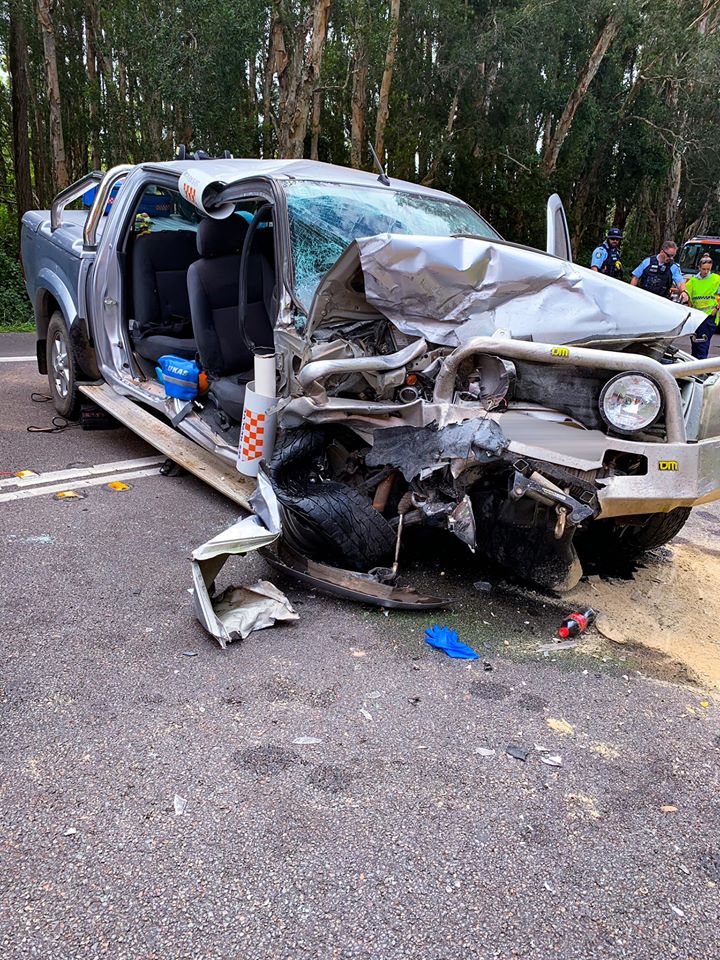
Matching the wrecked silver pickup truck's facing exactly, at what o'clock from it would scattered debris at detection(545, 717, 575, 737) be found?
The scattered debris is roughly at 1 o'clock from the wrecked silver pickup truck.

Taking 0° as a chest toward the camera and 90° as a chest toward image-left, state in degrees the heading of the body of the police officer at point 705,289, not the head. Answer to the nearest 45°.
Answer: approximately 0°

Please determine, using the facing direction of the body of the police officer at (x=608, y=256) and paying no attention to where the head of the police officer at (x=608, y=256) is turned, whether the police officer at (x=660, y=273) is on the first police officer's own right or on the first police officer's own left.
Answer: on the first police officer's own left

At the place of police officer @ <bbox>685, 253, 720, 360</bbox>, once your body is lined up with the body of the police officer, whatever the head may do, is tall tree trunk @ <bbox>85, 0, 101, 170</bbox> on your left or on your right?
on your right

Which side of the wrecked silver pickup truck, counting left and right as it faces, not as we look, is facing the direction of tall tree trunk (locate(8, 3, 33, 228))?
back

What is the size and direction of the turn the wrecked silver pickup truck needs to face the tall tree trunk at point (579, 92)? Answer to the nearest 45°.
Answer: approximately 135° to its left

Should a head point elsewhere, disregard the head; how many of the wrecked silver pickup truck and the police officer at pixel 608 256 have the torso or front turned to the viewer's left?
0

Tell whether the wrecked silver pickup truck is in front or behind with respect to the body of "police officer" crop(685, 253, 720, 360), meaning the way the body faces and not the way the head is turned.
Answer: in front
